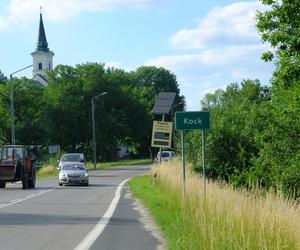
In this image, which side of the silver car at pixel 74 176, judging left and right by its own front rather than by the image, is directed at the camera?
front

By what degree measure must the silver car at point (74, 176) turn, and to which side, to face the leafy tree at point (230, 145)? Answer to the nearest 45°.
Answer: approximately 90° to its left

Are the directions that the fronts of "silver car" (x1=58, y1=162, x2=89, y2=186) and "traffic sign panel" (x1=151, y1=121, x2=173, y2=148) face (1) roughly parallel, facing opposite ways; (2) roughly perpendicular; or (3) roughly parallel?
roughly parallel

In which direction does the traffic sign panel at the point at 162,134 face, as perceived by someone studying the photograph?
facing the viewer

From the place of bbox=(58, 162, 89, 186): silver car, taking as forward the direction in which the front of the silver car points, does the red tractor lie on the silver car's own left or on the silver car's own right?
on the silver car's own right

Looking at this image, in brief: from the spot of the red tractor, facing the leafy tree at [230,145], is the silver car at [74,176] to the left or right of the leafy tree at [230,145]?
left

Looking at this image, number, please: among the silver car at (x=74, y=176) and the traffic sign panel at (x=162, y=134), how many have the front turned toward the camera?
2
